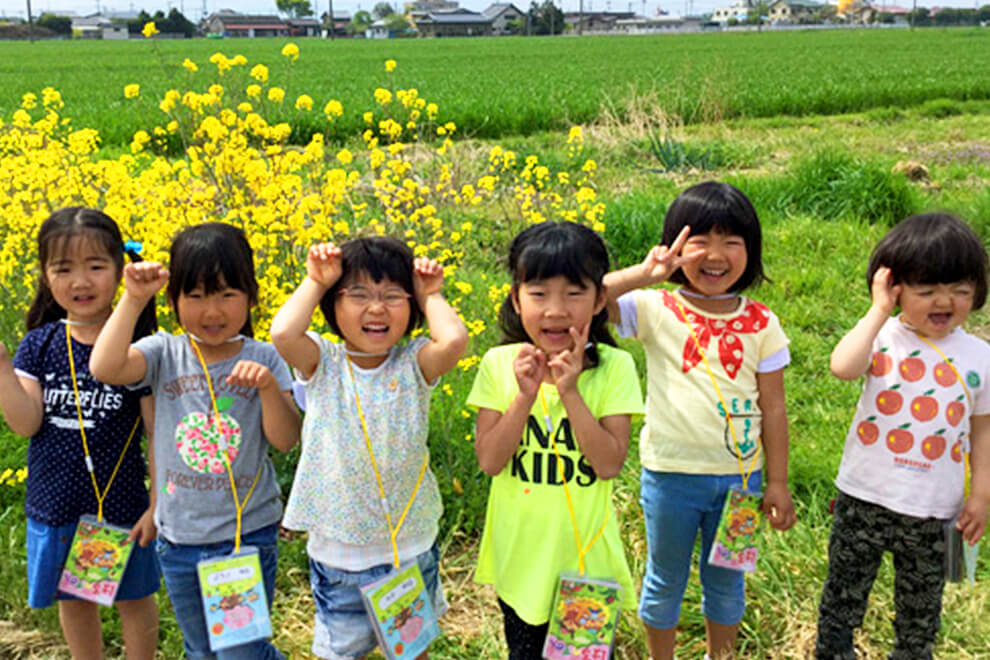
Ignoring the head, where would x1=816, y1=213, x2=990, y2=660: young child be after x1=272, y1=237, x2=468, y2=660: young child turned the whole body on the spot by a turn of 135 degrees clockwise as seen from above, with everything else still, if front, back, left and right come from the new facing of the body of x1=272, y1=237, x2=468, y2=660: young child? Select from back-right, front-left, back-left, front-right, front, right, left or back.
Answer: back-right

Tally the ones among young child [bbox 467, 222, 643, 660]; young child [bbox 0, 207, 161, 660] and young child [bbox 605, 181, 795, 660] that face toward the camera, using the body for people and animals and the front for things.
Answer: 3

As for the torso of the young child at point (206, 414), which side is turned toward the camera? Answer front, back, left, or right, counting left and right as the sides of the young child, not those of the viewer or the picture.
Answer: front

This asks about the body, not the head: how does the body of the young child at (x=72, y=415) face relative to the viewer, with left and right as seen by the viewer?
facing the viewer

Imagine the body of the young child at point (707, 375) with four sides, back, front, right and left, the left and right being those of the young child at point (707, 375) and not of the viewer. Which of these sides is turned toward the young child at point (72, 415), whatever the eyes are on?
right

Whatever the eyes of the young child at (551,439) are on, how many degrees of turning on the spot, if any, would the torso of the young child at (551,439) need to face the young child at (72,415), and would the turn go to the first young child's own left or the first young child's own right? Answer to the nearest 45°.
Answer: approximately 90° to the first young child's own right

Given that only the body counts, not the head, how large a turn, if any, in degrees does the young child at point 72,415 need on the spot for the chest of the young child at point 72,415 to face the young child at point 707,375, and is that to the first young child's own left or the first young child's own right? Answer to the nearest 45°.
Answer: approximately 45° to the first young child's own left
